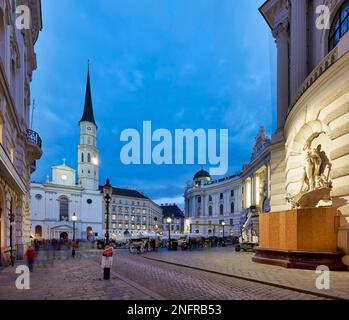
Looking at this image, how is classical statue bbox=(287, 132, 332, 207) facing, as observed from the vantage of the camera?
facing the viewer and to the left of the viewer

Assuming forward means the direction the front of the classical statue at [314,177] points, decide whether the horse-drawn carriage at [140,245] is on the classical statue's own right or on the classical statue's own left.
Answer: on the classical statue's own right
